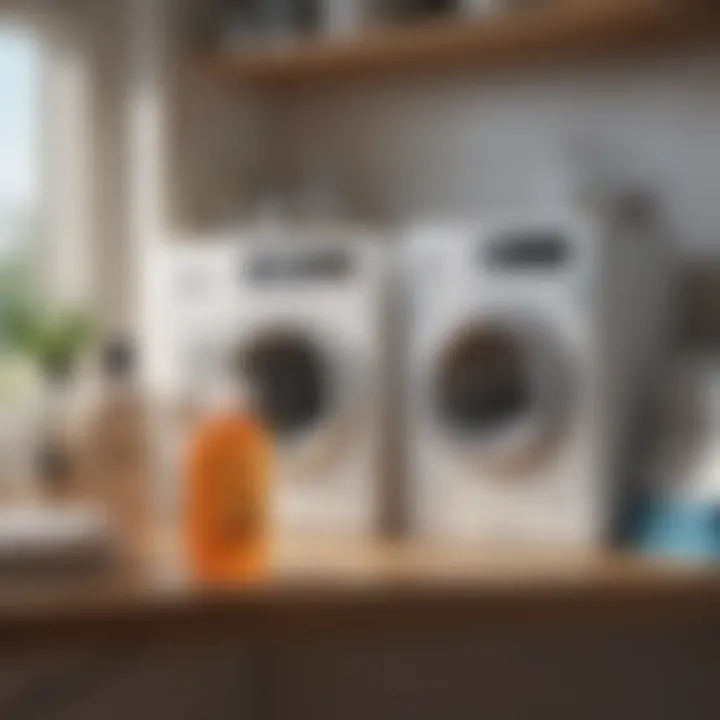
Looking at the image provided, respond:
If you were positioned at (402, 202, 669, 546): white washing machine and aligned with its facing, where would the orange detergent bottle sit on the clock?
The orange detergent bottle is roughly at 12 o'clock from the white washing machine.

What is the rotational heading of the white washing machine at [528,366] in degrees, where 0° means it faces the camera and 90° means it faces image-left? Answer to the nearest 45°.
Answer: approximately 45°

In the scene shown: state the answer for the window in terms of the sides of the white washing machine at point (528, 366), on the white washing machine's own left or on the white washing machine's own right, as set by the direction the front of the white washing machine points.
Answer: on the white washing machine's own right

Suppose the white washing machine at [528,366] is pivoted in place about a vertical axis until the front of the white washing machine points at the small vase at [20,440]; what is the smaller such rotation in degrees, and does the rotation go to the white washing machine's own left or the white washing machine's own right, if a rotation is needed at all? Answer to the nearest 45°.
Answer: approximately 45° to the white washing machine's own right

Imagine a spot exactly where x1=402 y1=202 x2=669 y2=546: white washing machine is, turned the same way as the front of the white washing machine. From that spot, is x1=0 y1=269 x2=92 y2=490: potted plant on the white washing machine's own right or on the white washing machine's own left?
on the white washing machine's own right
